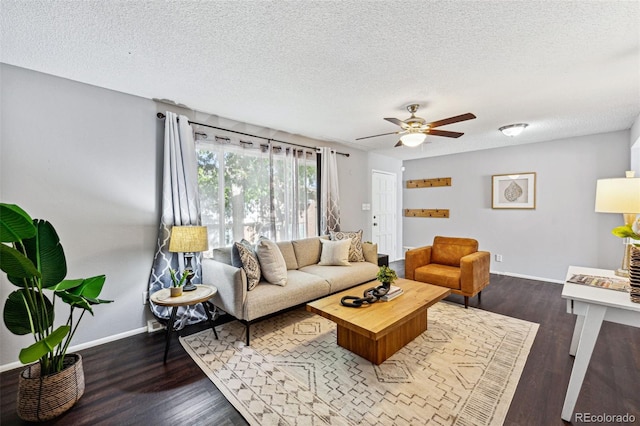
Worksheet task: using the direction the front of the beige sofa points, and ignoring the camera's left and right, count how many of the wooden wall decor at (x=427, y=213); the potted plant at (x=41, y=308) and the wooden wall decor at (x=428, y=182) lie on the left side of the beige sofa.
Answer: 2

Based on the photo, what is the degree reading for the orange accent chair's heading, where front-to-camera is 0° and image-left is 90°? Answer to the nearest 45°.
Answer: approximately 45°

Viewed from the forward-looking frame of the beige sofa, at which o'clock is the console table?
The console table is roughly at 12 o'clock from the beige sofa.

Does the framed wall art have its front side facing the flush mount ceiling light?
yes

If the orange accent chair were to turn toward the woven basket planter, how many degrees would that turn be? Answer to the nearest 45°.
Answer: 0° — it already faces it

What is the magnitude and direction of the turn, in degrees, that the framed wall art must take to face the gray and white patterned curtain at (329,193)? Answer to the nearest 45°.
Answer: approximately 45° to its right

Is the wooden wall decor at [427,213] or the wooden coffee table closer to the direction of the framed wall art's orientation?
the wooden coffee table

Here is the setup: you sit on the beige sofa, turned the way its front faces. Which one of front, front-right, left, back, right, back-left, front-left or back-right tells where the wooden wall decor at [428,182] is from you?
left

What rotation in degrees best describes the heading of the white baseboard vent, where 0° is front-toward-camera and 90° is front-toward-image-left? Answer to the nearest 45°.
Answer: approximately 315°

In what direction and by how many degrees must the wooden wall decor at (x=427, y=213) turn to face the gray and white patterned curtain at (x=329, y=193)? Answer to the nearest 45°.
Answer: approximately 45° to its right

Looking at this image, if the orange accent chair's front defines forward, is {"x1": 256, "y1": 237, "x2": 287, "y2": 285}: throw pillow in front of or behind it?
in front

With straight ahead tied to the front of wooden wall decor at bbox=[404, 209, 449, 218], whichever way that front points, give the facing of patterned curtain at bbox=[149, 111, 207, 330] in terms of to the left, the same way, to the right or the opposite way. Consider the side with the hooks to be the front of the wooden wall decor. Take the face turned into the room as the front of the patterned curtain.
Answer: to the left

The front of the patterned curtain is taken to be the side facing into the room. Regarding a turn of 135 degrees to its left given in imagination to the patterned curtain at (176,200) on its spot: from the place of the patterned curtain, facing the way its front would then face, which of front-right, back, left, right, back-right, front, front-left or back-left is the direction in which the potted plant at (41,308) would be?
back-left

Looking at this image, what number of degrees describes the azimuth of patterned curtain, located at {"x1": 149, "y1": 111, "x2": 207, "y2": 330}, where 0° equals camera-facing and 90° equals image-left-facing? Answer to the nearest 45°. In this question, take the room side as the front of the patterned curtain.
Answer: approximately 315°

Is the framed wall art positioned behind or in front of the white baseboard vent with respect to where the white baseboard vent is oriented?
in front

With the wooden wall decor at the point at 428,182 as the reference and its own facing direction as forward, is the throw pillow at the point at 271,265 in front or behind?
in front
